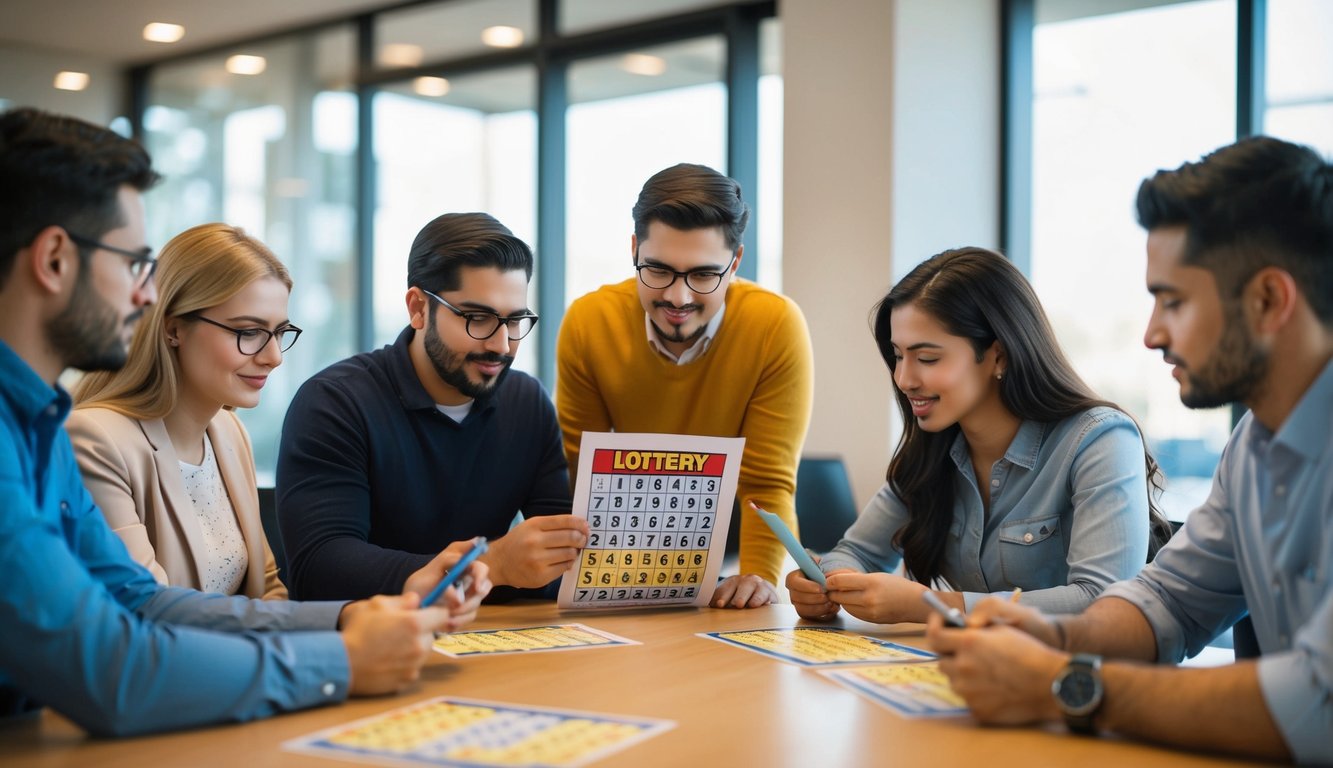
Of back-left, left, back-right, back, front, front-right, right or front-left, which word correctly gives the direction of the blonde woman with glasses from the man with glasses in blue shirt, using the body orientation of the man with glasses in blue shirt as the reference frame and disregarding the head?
left

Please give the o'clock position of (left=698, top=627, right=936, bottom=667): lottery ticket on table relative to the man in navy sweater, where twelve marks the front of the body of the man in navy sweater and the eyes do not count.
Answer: The lottery ticket on table is roughly at 12 o'clock from the man in navy sweater.

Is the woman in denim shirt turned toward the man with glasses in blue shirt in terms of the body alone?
yes

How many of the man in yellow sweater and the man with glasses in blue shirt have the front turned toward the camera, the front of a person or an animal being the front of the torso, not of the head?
1

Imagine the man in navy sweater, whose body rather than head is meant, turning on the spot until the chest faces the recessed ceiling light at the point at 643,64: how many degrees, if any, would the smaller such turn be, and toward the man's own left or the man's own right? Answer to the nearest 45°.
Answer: approximately 135° to the man's own left

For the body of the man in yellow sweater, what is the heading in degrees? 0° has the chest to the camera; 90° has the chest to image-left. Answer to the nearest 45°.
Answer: approximately 0°

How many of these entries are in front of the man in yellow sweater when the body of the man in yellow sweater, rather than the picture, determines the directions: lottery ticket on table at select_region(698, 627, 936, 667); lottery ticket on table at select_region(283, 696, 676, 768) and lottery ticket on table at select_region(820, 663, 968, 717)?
3

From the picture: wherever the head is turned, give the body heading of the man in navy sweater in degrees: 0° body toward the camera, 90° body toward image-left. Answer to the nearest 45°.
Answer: approximately 315°

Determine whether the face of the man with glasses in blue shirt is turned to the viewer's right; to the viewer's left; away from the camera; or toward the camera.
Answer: to the viewer's right

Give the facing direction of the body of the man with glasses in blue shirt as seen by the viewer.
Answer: to the viewer's right

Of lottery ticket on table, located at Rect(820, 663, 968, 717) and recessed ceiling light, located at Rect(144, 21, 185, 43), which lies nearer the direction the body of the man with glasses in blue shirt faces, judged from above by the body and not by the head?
the lottery ticket on table

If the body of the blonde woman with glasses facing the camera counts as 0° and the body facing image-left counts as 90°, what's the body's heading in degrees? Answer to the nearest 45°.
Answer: approximately 315°
